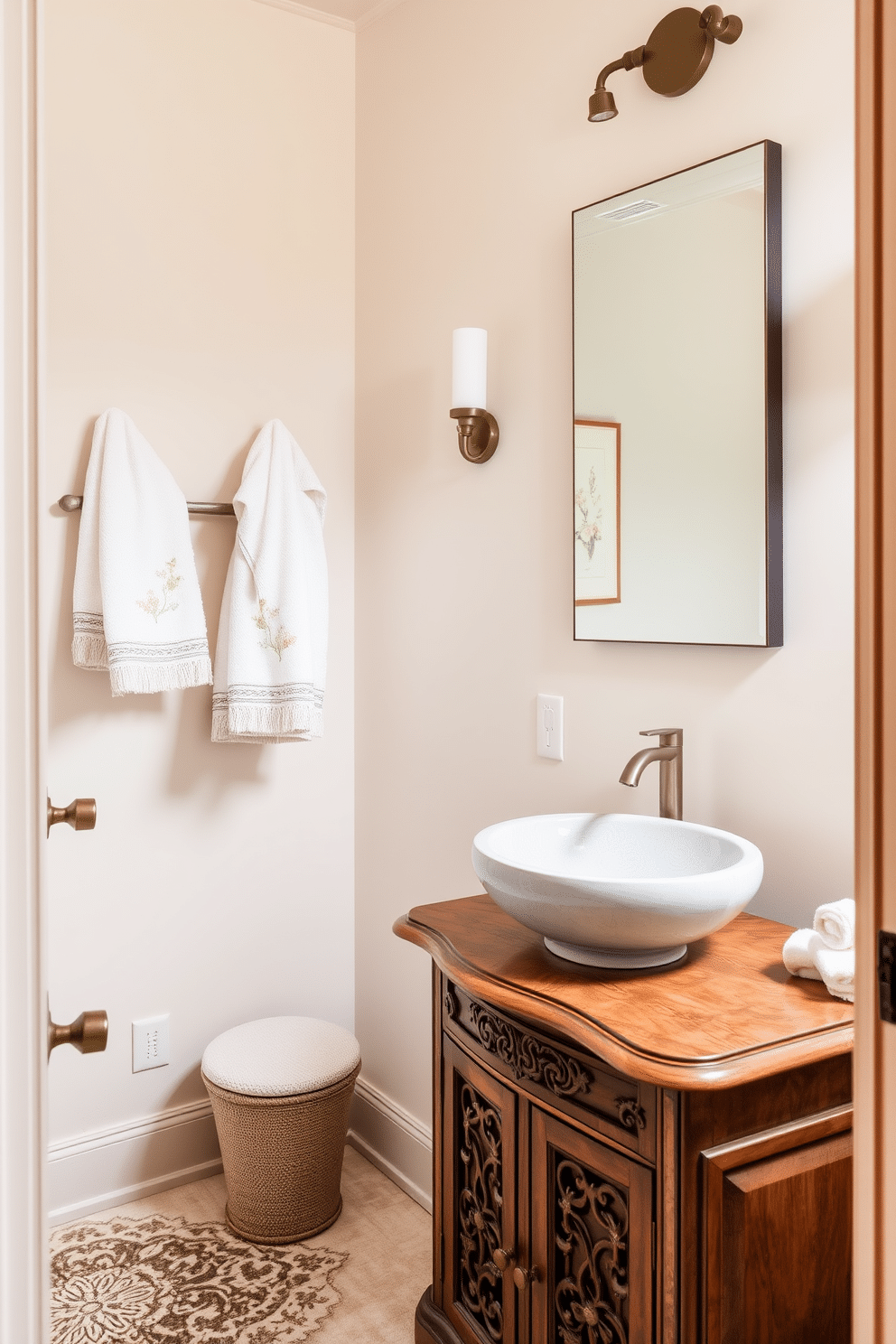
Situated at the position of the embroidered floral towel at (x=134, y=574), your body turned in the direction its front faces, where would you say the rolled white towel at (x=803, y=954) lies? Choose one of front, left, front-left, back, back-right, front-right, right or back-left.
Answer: front-left

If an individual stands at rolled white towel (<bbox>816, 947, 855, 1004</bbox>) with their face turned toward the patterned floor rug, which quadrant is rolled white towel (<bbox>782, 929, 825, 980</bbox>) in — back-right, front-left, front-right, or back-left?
front-right

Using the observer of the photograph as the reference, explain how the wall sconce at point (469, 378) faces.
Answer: facing the viewer and to the left of the viewer

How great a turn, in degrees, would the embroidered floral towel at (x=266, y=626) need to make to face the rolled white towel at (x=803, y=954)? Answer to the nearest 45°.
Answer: approximately 45° to its left

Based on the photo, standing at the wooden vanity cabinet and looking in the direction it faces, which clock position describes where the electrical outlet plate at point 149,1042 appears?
The electrical outlet plate is roughly at 3 o'clock from the wooden vanity cabinet.

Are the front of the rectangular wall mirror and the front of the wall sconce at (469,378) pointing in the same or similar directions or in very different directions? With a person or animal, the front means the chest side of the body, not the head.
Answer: same or similar directions

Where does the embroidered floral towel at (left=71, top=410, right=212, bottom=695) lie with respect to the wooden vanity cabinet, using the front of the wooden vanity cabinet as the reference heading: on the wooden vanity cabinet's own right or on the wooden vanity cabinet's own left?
on the wooden vanity cabinet's own right

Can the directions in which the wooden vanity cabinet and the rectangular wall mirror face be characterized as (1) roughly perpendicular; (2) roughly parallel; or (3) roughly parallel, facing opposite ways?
roughly parallel

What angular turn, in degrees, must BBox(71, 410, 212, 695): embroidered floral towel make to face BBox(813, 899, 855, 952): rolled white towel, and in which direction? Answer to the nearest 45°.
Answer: approximately 45° to its left

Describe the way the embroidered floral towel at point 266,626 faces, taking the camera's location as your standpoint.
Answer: facing the viewer
